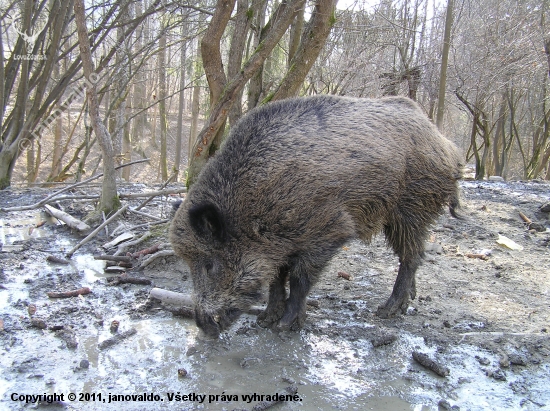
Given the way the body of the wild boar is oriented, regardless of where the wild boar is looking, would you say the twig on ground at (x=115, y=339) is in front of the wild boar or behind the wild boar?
in front

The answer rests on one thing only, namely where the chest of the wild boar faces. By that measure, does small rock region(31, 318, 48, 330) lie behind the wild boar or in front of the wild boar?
in front

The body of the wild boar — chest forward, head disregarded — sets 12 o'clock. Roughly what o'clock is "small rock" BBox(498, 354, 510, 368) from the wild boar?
The small rock is roughly at 8 o'clock from the wild boar.

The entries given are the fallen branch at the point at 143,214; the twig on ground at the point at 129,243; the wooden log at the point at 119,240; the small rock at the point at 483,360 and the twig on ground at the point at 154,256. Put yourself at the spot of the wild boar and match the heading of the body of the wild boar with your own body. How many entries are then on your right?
4

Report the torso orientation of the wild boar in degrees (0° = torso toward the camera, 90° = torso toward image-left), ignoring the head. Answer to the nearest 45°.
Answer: approximately 45°

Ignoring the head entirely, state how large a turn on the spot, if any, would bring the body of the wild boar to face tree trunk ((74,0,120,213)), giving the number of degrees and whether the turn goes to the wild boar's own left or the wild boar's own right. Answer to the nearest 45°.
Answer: approximately 90° to the wild boar's own right

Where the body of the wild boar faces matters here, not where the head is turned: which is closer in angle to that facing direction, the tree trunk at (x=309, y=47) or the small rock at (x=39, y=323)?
the small rock

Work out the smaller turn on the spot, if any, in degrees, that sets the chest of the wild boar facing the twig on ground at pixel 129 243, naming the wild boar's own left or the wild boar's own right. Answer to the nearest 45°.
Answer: approximately 90° to the wild boar's own right

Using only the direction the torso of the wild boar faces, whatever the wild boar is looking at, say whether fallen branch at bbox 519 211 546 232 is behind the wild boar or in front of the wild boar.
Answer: behind

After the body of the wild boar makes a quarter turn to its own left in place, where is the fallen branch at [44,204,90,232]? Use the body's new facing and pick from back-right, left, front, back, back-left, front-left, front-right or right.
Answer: back

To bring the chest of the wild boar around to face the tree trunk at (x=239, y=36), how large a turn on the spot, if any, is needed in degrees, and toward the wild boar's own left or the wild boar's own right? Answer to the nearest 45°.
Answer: approximately 135° to the wild boar's own right

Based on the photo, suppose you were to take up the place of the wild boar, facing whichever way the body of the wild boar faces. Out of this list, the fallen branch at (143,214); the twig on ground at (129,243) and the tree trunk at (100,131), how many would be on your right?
3

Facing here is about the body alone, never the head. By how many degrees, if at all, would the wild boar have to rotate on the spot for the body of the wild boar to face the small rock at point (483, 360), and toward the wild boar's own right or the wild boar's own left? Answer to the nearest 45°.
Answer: approximately 135° to the wild boar's own left
